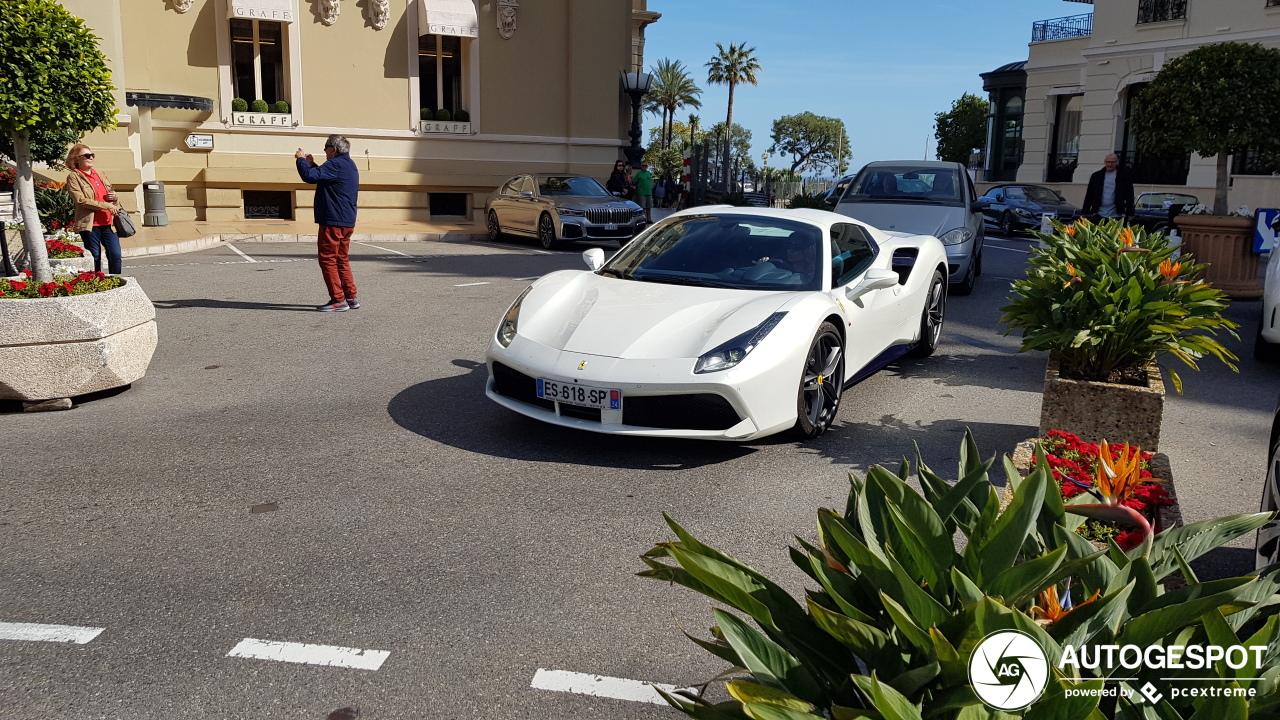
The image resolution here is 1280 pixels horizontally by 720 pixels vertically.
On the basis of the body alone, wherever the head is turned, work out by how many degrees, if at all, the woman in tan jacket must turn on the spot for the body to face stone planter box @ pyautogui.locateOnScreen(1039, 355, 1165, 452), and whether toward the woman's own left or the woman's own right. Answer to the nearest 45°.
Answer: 0° — they already face it

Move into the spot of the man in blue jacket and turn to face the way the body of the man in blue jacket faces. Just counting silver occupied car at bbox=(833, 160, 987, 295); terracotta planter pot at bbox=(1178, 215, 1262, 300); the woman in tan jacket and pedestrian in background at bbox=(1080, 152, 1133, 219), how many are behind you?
3

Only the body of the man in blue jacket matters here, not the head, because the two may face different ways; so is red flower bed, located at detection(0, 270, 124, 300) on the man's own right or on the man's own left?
on the man's own left

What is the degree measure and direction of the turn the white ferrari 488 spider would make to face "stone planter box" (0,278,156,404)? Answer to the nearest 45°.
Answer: approximately 45° to its right

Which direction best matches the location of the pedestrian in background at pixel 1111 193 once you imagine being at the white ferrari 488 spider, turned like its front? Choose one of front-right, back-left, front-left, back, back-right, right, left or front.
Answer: back

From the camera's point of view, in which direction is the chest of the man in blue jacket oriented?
to the viewer's left

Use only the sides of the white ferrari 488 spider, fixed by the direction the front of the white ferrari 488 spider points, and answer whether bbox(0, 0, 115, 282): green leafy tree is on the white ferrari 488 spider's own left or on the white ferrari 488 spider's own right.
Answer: on the white ferrari 488 spider's own right

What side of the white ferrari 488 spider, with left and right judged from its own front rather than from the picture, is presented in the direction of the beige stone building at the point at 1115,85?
back
